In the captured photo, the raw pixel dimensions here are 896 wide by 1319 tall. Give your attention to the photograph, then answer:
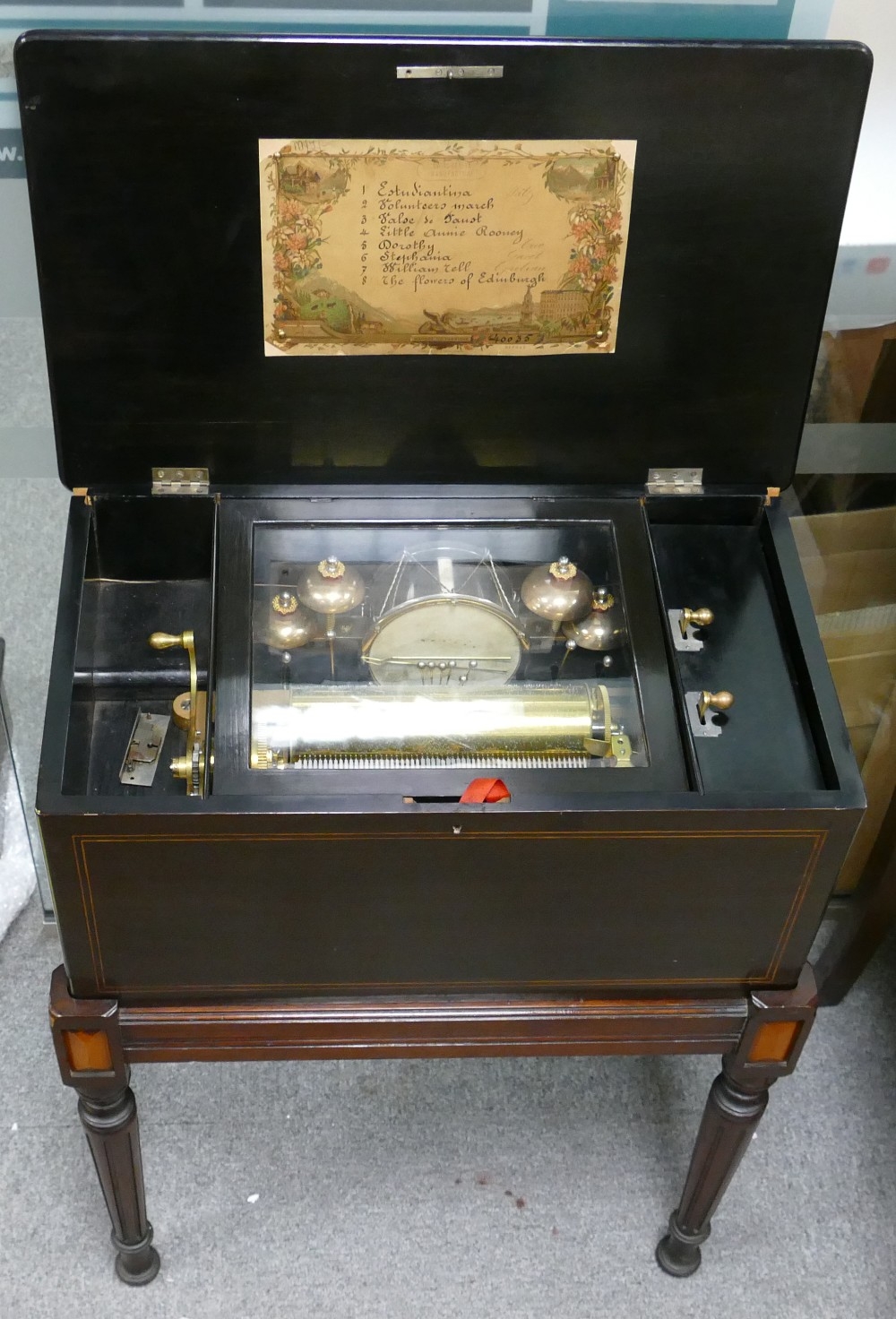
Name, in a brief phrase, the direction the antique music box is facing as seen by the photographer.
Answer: facing the viewer

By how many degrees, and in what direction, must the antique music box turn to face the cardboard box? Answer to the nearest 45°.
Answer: approximately 135° to its left
